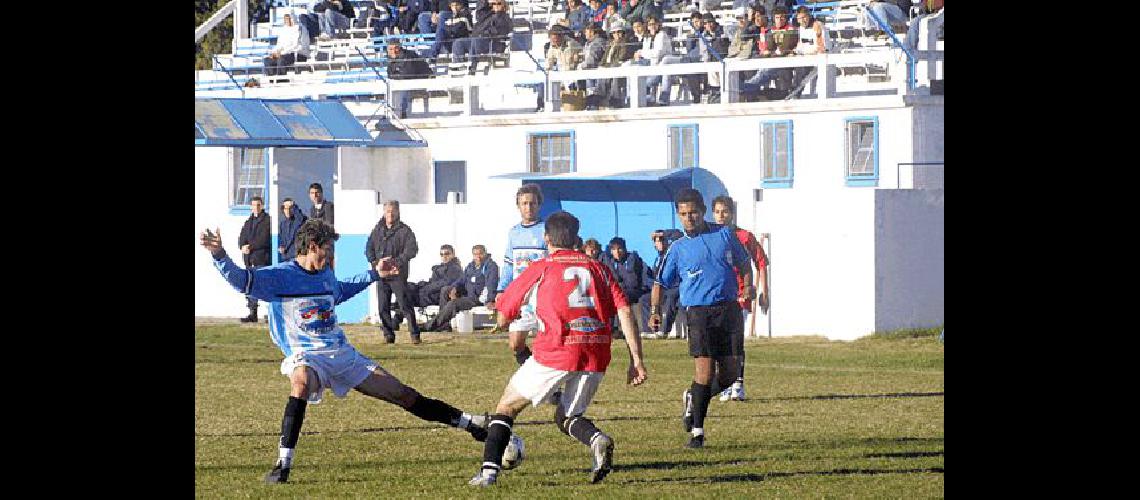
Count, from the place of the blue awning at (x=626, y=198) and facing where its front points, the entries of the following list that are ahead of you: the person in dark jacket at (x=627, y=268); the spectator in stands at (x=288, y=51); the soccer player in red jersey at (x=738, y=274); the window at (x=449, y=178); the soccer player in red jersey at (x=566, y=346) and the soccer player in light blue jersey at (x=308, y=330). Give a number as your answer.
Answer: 4

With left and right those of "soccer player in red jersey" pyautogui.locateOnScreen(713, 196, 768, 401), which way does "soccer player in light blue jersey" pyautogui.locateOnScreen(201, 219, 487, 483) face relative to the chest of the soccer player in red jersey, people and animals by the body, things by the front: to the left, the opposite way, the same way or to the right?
to the left

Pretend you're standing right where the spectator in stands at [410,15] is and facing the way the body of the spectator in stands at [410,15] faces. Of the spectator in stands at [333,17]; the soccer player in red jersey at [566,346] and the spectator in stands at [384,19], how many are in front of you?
1

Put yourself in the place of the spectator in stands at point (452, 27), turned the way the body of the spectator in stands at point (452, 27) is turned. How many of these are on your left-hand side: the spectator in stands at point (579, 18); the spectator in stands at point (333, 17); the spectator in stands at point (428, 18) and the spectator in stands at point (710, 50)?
2

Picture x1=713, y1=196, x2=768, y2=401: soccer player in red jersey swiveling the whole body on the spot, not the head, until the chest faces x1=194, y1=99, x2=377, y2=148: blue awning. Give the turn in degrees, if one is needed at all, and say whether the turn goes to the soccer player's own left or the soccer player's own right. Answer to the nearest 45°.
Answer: approximately 90° to the soccer player's own right

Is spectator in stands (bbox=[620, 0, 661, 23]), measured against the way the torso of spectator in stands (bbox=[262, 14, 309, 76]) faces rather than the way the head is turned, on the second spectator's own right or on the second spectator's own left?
on the second spectator's own left

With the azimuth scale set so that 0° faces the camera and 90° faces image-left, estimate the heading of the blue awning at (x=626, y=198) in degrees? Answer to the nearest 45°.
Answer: approximately 0°

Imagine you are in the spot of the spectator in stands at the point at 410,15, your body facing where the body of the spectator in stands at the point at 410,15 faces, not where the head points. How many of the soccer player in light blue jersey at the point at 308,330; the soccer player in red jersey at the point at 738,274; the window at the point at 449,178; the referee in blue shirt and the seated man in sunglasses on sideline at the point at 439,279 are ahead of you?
5
